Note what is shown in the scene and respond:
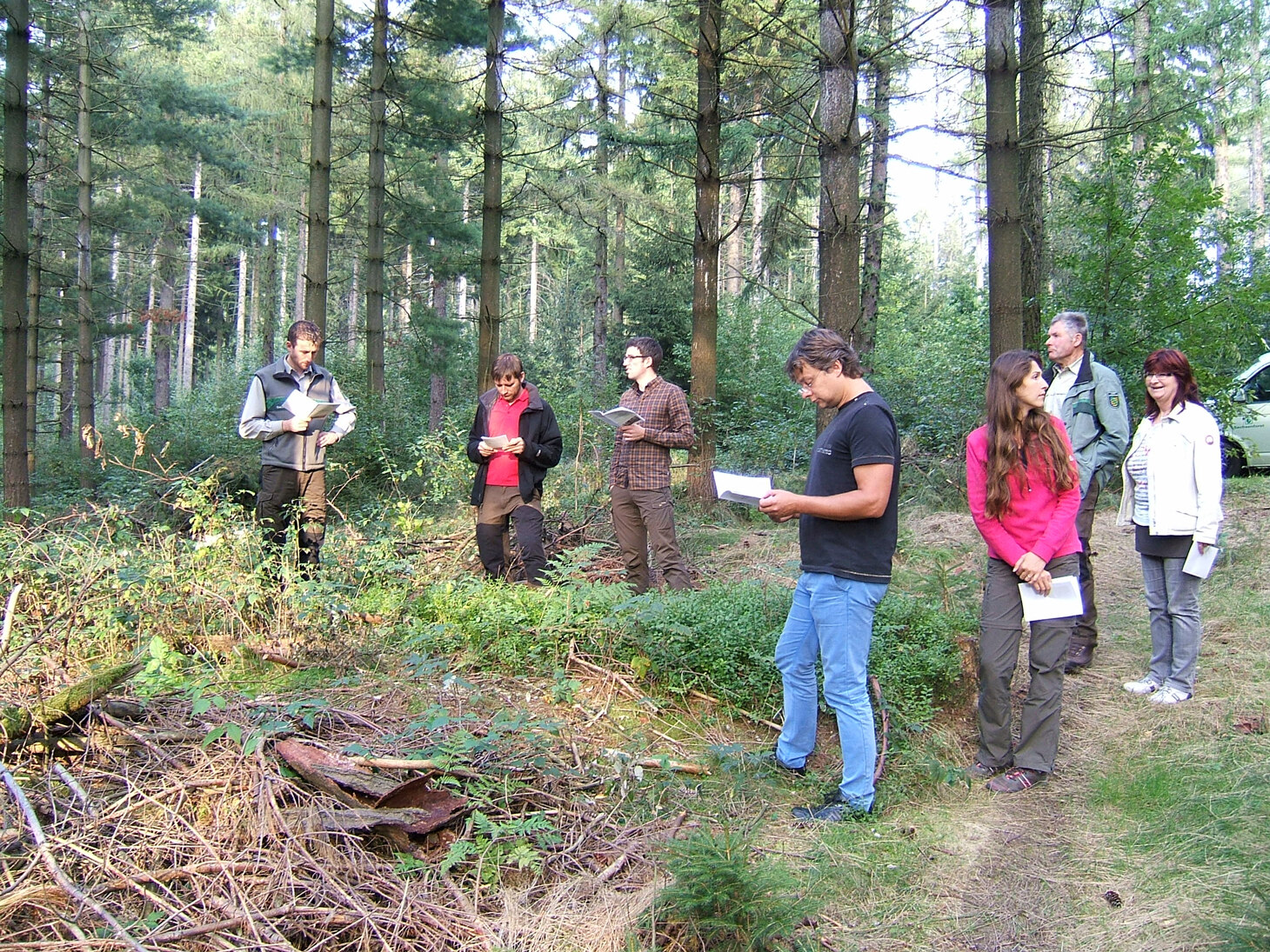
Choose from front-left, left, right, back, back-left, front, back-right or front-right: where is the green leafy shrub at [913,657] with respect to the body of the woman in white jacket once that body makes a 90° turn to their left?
right

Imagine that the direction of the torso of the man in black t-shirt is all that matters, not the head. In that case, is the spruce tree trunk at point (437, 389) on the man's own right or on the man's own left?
on the man's own right

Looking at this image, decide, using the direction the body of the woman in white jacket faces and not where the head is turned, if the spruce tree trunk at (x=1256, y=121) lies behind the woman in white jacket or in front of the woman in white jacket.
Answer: behind

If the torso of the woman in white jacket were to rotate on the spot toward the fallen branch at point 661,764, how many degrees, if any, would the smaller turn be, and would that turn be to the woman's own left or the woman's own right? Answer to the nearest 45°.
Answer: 0° — they already face it

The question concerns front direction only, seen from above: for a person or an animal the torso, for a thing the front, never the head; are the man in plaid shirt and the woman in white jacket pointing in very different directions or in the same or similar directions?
same or similar directions

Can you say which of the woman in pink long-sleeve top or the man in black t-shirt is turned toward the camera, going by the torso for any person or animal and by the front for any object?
the woman in pink long-sleeve top

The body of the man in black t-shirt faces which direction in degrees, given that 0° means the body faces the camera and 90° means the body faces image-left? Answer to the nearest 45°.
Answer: approximately 90°

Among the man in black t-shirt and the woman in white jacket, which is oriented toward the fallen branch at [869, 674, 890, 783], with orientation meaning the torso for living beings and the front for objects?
the woman in white jacket

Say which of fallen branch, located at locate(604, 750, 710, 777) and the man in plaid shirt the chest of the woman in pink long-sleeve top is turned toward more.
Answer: the fallen branch

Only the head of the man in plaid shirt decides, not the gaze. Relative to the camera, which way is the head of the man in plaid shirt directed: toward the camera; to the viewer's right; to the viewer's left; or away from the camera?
to the viewer's left

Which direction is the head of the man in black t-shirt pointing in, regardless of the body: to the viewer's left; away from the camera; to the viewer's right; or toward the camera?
to the viewer's left

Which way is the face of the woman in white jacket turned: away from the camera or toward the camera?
toward the camera

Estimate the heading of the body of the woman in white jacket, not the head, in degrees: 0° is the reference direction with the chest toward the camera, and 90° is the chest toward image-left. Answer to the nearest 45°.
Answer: approximately 45°

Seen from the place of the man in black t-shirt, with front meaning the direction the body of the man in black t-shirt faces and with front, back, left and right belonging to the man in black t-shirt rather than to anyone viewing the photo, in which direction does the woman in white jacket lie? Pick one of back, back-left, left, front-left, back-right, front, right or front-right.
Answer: back-right

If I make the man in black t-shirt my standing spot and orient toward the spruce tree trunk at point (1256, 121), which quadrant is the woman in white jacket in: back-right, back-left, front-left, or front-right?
front-right
